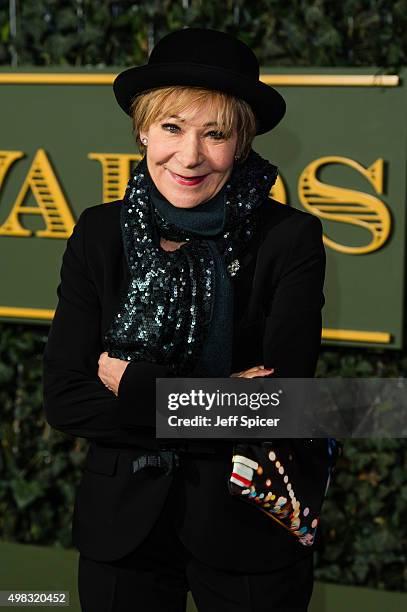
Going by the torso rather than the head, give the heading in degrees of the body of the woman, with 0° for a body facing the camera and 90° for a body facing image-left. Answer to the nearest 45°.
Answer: approximately 0°
